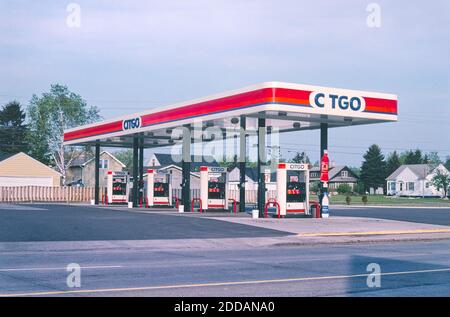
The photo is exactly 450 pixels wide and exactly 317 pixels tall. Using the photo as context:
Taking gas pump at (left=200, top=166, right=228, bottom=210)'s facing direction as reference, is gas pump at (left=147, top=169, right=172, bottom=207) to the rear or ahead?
to the rear

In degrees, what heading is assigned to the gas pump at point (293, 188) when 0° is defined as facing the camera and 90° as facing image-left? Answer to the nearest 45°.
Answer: approximately 315°

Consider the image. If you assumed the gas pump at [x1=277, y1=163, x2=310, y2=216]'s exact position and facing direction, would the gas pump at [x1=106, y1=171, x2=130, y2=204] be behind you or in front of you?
behind

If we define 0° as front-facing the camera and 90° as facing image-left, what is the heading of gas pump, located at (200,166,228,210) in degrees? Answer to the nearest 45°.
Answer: approximately 315°
